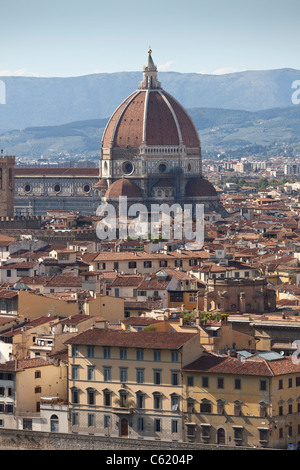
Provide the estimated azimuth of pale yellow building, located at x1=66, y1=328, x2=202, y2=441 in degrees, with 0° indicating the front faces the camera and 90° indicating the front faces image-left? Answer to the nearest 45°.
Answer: approximately 0°

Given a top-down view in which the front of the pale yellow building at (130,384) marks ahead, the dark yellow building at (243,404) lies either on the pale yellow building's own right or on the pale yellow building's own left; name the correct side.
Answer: on the pale yellow building's own left
